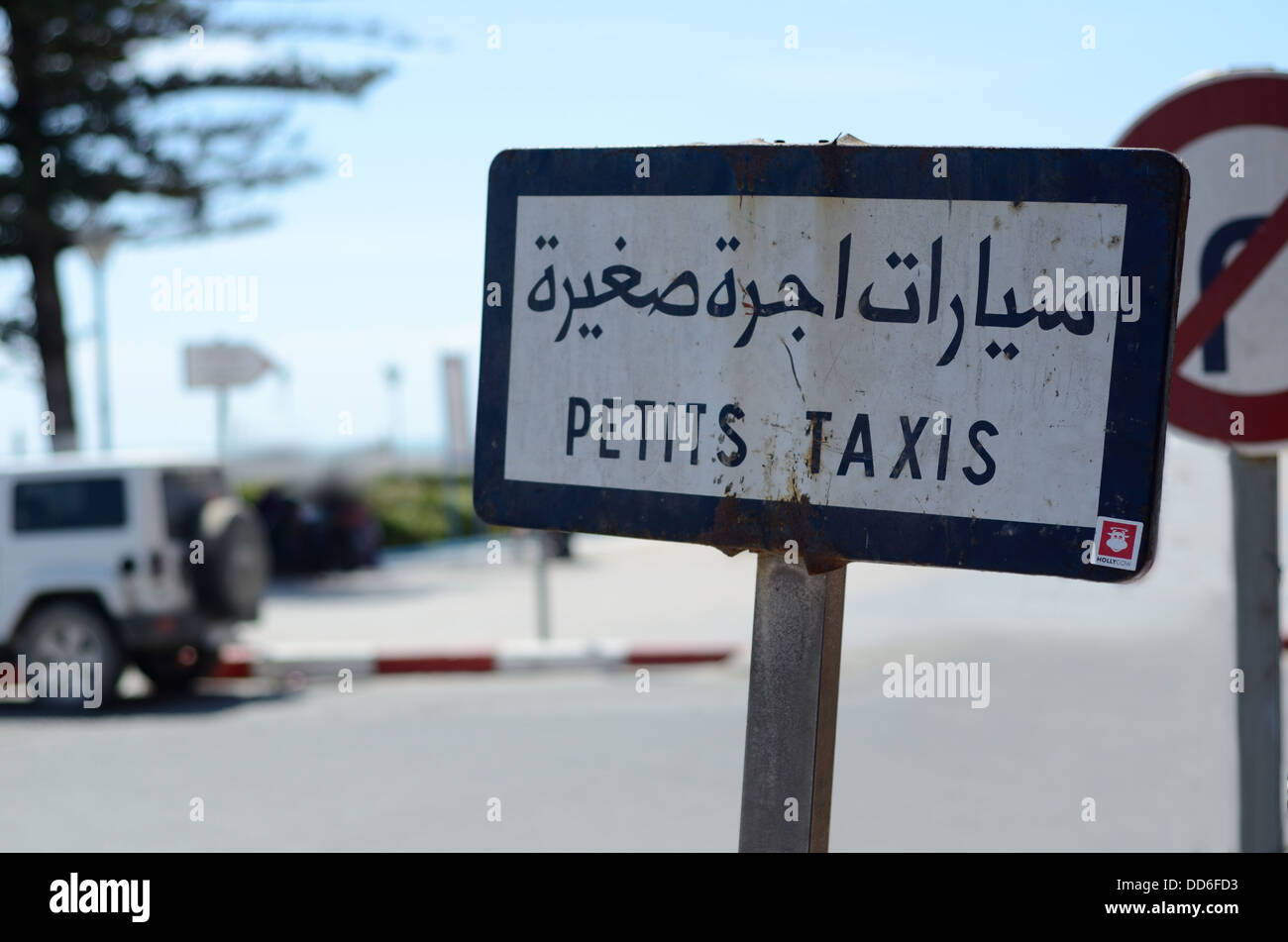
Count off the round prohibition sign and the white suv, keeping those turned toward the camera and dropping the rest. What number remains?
1

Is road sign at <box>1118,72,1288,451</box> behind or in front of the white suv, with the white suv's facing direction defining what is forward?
behind

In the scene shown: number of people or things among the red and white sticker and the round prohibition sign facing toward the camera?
2

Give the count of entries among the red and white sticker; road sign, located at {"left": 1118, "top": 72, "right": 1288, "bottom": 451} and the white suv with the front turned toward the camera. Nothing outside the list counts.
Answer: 2

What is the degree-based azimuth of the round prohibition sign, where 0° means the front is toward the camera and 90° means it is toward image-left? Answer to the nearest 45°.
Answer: approximately 0°

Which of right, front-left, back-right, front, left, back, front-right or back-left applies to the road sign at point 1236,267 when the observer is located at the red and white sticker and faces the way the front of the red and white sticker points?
back

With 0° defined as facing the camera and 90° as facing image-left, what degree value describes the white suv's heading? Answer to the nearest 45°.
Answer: approximately 135°

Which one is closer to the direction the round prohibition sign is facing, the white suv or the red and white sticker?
the red and white sticker
